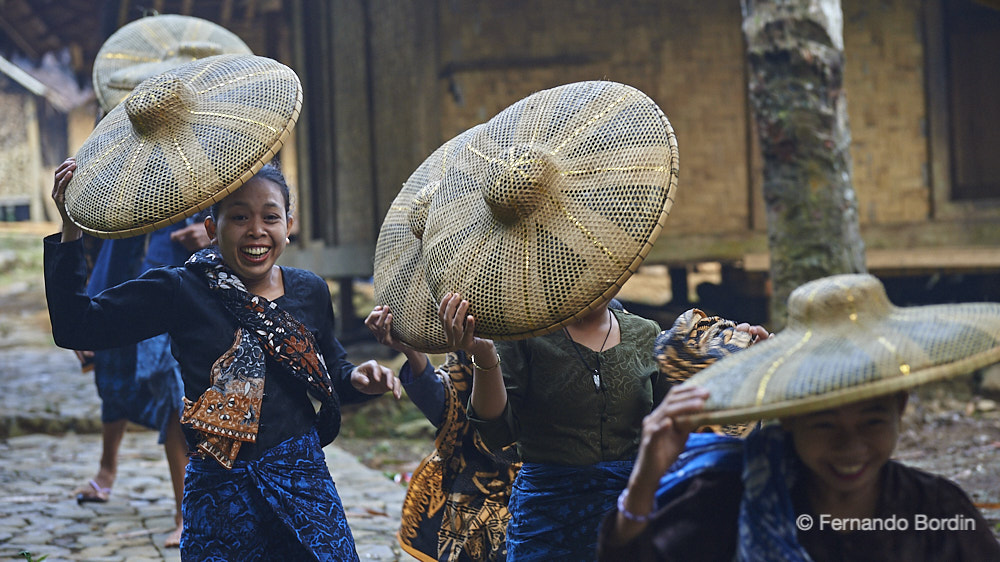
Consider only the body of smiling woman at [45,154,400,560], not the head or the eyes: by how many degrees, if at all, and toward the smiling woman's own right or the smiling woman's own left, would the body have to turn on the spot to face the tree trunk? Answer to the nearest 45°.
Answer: approximately 135° to the smiling woman's own left

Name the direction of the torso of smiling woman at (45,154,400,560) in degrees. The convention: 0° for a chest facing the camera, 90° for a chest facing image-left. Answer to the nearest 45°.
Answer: approximately 0°
